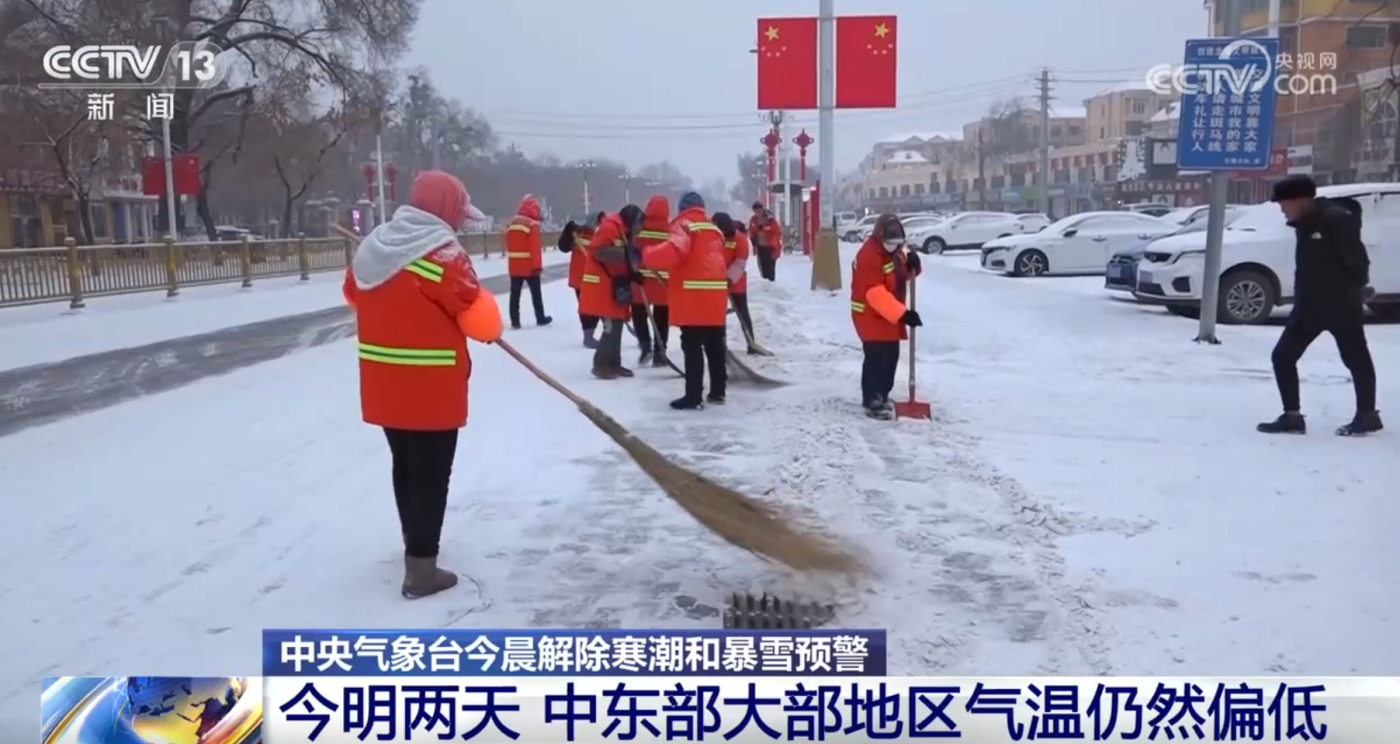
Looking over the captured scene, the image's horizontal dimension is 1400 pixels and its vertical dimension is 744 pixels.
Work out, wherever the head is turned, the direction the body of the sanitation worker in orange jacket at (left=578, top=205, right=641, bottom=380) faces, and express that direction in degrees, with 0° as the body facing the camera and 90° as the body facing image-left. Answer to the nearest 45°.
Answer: approximately 270°

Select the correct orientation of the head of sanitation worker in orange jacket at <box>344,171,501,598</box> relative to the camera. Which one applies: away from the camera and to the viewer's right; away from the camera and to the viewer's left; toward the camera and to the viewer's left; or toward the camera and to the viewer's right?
away from the camera and to the viewer's right

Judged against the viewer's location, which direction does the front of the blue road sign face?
facing the viewer

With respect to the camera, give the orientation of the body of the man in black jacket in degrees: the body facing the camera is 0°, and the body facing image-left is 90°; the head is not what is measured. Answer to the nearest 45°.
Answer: approximately 90°

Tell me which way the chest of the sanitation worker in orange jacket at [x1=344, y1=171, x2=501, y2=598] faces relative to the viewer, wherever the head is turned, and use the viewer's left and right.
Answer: facing away from the viewer and to the right of the viewer

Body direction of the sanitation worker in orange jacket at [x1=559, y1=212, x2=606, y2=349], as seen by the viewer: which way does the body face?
to the viewer's right

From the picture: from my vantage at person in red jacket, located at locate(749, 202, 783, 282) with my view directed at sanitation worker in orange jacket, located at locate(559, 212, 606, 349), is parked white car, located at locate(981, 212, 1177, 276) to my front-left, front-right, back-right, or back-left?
back-left

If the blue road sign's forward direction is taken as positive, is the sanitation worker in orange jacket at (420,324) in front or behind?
in front

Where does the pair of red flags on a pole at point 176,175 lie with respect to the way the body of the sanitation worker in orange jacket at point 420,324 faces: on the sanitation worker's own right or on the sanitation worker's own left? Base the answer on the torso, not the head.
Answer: on the sanitation worker's own left

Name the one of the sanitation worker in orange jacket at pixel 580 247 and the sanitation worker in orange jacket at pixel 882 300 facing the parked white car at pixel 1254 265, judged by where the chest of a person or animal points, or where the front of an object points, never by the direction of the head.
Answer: the sanitation worker in orange jacket at pixel 580 247

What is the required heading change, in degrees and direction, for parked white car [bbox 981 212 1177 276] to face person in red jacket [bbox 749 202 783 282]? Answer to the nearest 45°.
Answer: approximately 45° to its left
